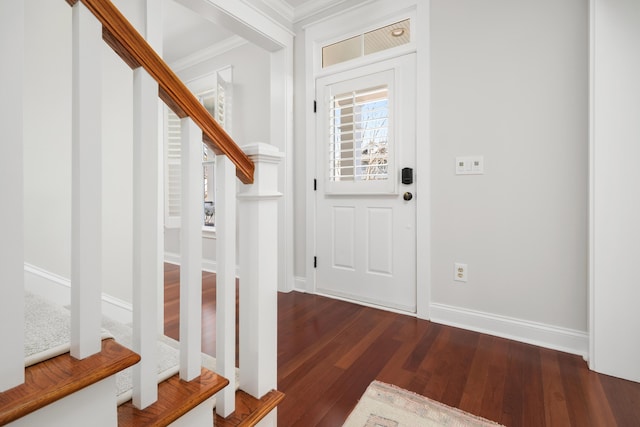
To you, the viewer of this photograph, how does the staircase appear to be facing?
facing away from the viewer and to the right of the viewer

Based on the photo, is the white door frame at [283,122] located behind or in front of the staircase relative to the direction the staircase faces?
in front

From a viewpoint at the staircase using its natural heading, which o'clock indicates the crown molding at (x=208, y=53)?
The crown molding is roughly at 11 o'clock from the staircase.

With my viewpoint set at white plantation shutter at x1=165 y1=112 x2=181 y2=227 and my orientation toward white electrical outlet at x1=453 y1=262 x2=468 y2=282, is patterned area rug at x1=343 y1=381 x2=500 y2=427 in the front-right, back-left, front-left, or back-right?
front-right

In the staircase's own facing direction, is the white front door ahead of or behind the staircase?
ahead

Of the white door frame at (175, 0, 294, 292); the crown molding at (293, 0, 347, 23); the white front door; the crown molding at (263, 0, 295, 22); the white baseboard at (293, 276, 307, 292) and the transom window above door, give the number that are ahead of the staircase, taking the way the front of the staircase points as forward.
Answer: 6

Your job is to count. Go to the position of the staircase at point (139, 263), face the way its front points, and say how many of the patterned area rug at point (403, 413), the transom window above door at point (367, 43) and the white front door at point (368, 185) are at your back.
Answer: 0

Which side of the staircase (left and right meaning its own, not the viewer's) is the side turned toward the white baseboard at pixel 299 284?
front

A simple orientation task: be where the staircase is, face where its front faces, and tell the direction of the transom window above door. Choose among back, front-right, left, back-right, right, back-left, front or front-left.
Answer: front

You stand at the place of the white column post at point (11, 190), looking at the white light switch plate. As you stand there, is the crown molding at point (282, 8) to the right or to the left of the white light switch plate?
left

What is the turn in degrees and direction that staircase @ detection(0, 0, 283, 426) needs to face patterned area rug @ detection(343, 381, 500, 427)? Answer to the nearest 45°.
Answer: approximately 45° to its right

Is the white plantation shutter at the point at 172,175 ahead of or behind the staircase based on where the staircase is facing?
ahead
